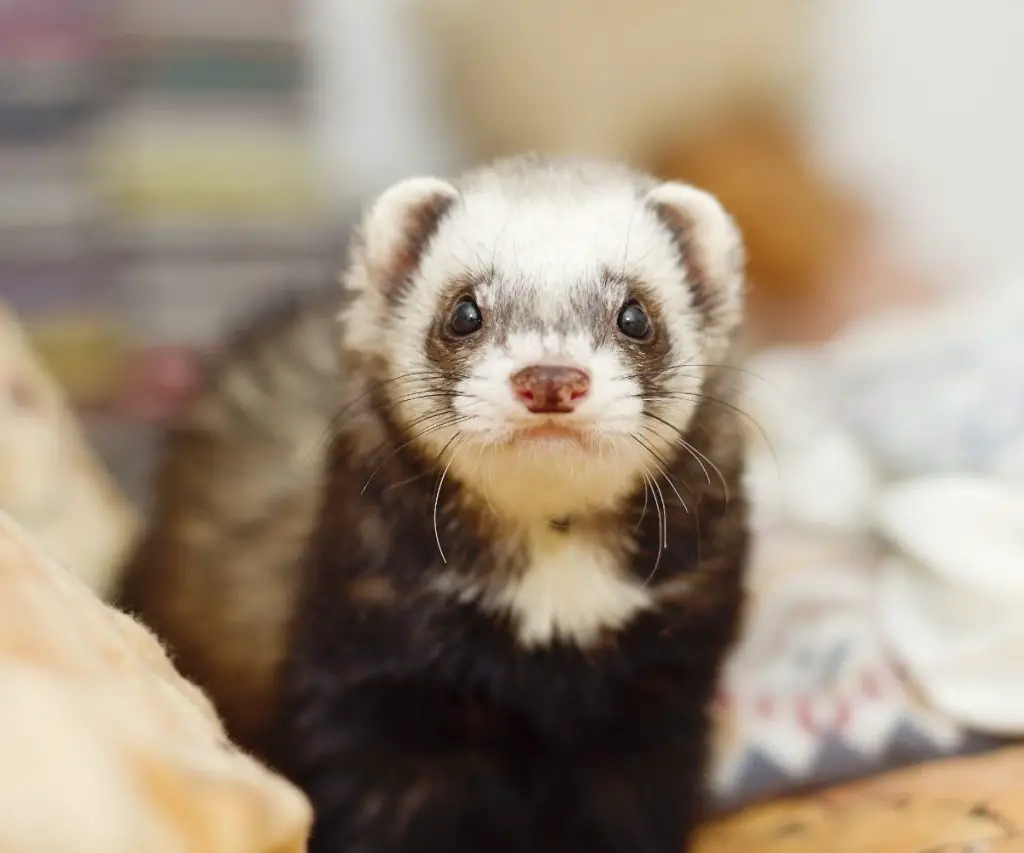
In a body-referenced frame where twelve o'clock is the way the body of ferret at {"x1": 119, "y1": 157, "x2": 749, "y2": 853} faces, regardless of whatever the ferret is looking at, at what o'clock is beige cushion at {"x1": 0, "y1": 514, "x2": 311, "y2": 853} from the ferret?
The beige cushion is roughly at 1 o'clock from the ferret.

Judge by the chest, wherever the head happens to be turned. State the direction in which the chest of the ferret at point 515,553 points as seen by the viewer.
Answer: toward the camera

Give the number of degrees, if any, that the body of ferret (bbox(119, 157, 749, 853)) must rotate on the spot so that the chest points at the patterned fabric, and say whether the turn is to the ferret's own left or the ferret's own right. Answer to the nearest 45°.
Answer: approximately 135° to the ferret's own left

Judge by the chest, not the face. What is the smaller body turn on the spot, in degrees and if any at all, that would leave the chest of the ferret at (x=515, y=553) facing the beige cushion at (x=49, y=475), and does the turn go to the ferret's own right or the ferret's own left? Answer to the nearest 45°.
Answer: approximately 135° to the ferret's own right

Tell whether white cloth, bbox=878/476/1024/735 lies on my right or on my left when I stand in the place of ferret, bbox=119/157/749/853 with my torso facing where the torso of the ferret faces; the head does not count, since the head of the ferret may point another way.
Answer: on my left

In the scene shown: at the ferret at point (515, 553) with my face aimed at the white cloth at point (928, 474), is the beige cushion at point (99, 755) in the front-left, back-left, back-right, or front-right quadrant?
back-right
